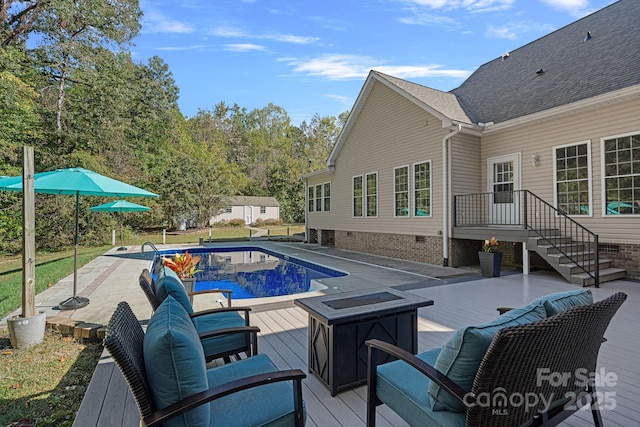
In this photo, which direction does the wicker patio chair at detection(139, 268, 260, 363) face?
to the viewer's right

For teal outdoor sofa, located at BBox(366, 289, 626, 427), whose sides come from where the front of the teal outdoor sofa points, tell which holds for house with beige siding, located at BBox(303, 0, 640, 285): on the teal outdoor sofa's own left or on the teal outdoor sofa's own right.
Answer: on the teal outdoor sofa's own right

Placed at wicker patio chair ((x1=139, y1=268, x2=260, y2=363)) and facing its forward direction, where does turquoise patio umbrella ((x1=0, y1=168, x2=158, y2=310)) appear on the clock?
The turquoise patio umbrella is roughly at 8 o'clock from the wicker patio chair.

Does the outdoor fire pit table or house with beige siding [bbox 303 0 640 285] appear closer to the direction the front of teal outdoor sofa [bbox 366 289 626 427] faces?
the outdoor fire pit table

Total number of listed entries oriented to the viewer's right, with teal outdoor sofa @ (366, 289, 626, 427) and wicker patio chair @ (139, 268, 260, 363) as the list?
1

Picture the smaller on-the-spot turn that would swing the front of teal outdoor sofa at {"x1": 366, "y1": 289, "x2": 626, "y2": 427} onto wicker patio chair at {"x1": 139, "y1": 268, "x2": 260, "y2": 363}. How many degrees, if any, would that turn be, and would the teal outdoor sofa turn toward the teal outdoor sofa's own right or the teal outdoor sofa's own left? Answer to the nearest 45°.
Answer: approximately 45° to the teal outdoor sofa's own left

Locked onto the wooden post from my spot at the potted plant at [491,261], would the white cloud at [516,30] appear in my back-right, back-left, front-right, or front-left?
back-right

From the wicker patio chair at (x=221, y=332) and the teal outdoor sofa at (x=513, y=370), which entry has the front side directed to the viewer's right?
the wicker patio chair
